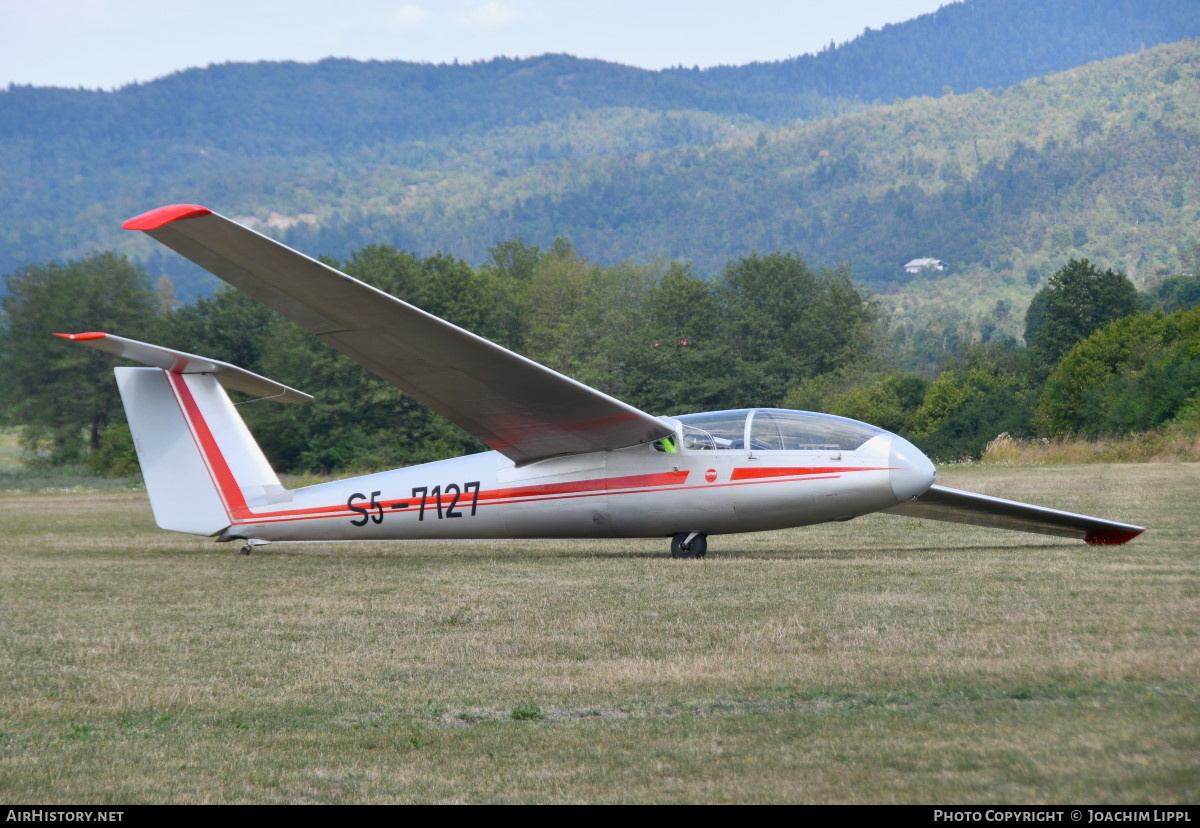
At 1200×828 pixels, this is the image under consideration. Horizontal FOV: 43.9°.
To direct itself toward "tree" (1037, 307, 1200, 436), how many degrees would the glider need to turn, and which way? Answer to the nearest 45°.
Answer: approximately 90° to its left
